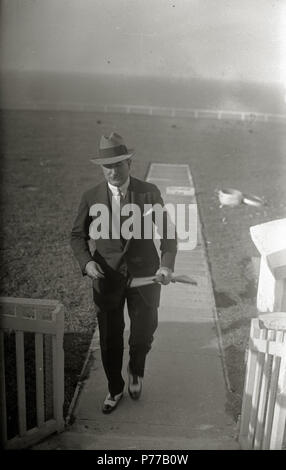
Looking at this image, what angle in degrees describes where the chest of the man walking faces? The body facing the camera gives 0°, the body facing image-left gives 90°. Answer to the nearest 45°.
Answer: approximately 0°

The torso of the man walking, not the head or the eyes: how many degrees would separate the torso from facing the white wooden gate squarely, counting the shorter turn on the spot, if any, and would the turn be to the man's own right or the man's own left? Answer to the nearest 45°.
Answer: approximately 45° to the man's own right
